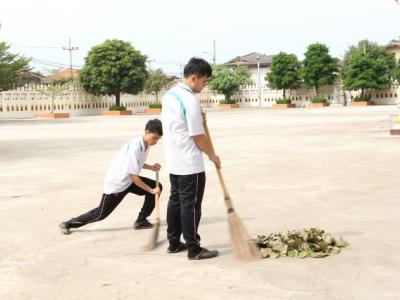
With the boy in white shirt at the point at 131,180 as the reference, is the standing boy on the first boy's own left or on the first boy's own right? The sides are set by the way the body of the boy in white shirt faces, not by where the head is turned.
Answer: on the first boy's own right

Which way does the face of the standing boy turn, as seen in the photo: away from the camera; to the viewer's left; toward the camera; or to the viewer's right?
to the viewer's right

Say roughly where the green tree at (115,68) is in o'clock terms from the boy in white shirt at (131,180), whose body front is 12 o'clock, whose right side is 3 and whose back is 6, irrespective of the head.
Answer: The green tree is roughly at 9 o'clock from the boy in white shirt.

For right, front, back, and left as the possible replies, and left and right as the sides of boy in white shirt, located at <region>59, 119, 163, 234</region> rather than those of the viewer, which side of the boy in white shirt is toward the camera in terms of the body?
right

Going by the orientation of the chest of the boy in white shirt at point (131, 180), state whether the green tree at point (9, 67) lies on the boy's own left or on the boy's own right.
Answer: on the boy's own left

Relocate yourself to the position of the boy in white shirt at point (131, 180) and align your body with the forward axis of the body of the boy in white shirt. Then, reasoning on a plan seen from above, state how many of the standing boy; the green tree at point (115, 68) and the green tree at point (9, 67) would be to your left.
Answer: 2
